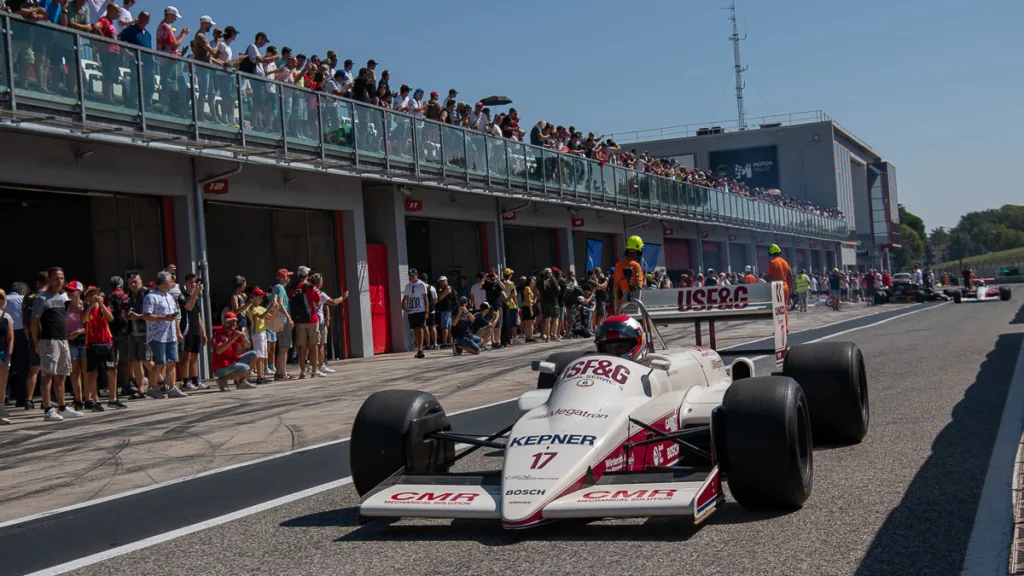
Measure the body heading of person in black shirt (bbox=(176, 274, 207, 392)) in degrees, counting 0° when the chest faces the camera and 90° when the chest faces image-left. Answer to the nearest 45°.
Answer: approximately 315°

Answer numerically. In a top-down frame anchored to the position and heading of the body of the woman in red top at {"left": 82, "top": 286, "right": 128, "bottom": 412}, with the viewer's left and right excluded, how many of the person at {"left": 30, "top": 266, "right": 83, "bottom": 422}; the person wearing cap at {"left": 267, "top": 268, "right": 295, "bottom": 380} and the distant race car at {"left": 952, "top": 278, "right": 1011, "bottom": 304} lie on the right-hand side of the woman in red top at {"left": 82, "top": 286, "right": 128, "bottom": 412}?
1

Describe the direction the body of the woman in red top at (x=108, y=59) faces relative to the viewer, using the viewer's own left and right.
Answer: facing the viewer and to the right of the viewer

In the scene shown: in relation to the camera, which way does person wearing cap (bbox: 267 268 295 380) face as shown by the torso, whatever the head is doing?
to the viewer's right

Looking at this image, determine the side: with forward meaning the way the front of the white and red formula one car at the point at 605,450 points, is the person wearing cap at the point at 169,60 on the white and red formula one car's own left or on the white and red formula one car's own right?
on the white and red formula one car's own right

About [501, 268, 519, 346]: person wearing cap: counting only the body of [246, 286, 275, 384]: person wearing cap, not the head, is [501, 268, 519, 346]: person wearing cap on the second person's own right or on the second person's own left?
on the second person's own left

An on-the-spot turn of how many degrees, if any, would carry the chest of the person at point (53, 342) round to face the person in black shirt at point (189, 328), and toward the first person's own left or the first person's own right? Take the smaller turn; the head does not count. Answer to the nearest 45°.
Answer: approximately 90° to the first person's own left
